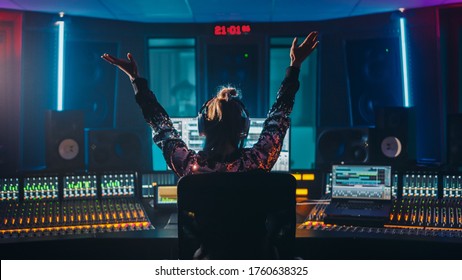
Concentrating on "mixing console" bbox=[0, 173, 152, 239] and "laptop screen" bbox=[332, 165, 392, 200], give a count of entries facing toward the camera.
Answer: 2

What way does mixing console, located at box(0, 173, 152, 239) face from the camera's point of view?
toward the camera

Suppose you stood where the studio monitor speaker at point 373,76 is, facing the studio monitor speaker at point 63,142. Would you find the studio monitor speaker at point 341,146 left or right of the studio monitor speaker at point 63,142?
left

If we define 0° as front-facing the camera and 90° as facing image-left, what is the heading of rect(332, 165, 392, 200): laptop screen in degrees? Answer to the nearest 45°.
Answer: approximately 0°

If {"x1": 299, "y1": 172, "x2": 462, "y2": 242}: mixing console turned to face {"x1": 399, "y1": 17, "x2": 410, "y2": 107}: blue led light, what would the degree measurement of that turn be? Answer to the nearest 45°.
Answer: approximately 180°

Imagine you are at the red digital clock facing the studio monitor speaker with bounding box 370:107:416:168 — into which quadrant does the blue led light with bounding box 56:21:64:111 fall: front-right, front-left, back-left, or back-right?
back-right

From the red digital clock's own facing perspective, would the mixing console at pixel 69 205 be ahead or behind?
ahead

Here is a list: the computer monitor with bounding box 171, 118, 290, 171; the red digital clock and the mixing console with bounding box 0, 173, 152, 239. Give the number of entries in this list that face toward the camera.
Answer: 3

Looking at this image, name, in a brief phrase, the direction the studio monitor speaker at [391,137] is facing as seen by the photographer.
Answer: facing the viewer and to the left of the viewer

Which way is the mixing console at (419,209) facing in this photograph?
toward the camera

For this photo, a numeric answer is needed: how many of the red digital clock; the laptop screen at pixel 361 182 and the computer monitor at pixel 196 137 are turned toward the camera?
3

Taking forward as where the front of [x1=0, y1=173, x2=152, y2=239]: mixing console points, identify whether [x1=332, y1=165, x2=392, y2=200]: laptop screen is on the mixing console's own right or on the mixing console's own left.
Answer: on the mixing console's own left

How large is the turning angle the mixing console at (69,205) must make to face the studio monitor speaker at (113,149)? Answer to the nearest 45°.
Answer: approximately 135° to its left
